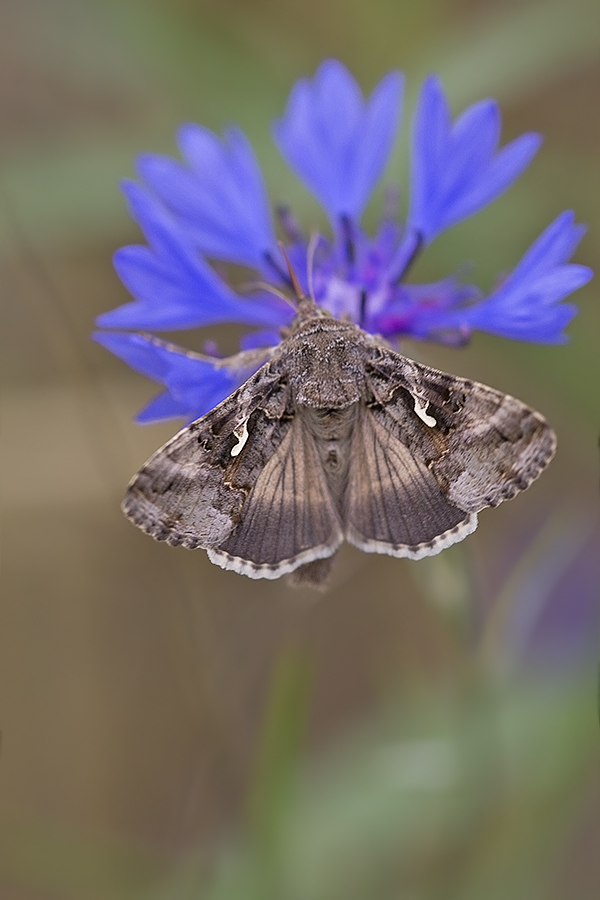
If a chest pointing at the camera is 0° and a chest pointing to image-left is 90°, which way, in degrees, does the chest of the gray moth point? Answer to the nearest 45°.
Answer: approximately 180°
